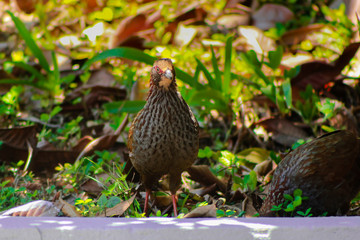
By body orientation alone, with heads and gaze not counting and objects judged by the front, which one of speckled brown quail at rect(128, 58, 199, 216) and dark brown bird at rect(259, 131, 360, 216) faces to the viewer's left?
the dark brown bird

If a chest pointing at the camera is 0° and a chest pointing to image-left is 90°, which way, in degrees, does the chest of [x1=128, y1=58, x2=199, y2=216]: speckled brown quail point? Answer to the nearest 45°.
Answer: approximately 0°

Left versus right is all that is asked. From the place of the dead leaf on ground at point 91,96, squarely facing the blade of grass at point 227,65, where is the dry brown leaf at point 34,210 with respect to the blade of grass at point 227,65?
right

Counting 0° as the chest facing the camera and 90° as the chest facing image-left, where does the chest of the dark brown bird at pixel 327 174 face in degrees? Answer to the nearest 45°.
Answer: approximately 90°

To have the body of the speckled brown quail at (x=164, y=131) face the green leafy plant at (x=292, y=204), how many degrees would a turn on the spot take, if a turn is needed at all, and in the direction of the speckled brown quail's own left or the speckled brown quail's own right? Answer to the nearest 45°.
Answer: approximately 45° to the speckled brown quail's own left

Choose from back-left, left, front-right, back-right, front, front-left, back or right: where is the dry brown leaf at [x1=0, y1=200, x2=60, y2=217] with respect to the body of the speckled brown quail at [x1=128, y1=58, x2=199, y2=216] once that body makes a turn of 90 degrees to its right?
front

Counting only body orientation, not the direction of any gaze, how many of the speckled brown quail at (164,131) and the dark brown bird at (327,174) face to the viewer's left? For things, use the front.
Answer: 1

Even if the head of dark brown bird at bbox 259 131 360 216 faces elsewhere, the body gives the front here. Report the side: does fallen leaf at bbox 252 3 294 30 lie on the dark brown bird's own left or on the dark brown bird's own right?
on the dark brown bird's own right

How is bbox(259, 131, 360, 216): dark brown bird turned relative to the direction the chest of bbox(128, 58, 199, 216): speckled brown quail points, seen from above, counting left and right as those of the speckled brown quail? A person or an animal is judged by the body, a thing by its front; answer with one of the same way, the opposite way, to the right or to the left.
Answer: to the right
